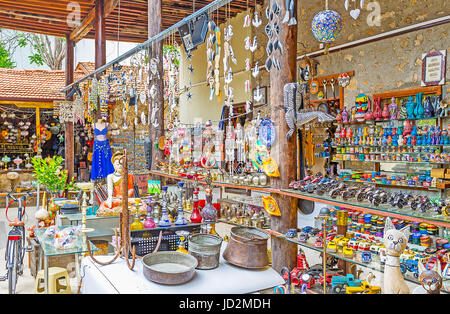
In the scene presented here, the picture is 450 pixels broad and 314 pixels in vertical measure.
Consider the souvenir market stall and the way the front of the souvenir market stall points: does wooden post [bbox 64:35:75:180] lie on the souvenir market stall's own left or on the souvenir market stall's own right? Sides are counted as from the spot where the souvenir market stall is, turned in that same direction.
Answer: on the souvenir market stall's own right

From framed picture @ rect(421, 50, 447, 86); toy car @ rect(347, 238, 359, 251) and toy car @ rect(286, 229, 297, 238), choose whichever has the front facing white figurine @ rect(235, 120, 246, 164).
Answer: toy car @ rect(347, 238, 359, 251)

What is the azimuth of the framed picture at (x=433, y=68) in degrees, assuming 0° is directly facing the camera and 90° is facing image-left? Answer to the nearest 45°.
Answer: approximately 45°

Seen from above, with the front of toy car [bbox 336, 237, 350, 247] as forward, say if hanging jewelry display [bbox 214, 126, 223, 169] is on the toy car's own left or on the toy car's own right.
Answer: on the toy car's own right

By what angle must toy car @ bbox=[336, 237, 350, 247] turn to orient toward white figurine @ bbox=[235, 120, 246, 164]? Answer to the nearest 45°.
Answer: approximately 90° to its right

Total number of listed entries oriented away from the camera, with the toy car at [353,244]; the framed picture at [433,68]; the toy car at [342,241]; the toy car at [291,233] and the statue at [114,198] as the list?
0

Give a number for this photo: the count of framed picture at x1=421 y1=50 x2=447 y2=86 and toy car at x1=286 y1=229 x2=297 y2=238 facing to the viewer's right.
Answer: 0

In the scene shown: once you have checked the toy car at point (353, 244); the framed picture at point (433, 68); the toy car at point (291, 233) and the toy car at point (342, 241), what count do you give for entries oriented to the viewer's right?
0

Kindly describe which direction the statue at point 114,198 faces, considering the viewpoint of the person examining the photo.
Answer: facing the viewer

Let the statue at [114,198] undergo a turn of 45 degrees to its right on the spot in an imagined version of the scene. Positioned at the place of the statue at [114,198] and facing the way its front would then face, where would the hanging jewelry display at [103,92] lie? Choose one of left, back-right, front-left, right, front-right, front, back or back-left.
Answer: back-right

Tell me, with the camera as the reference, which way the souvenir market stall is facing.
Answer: facing the viewer and to the left of the viewer
